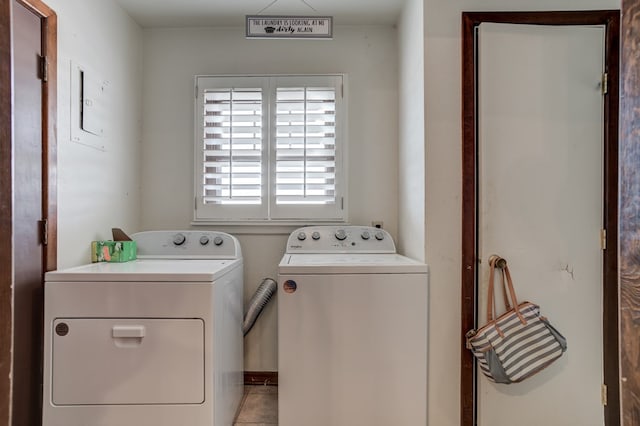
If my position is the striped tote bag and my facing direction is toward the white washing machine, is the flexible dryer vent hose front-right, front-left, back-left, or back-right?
front-right

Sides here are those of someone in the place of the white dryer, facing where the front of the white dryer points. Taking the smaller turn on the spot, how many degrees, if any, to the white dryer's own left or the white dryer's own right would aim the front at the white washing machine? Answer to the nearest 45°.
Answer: approximately 90° to the white dryer's own left

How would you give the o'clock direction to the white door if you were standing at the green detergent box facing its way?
The white door is roughly at 10 o'clock from the green detergent box.

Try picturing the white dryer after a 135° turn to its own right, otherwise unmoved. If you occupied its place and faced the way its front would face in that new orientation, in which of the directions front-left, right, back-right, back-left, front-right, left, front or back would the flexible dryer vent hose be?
right

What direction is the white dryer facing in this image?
toward the camera

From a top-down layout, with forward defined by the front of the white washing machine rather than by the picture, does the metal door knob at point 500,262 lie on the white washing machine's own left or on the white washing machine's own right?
on the white washing machine's own left

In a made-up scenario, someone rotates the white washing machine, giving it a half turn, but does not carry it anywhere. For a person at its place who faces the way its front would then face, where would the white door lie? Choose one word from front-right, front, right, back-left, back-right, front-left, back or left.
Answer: right

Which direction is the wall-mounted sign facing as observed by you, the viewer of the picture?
facing the viewer

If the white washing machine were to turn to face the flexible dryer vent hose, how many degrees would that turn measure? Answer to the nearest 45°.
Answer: approximately 135° to its right

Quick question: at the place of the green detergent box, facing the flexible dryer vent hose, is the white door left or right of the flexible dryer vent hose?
right
